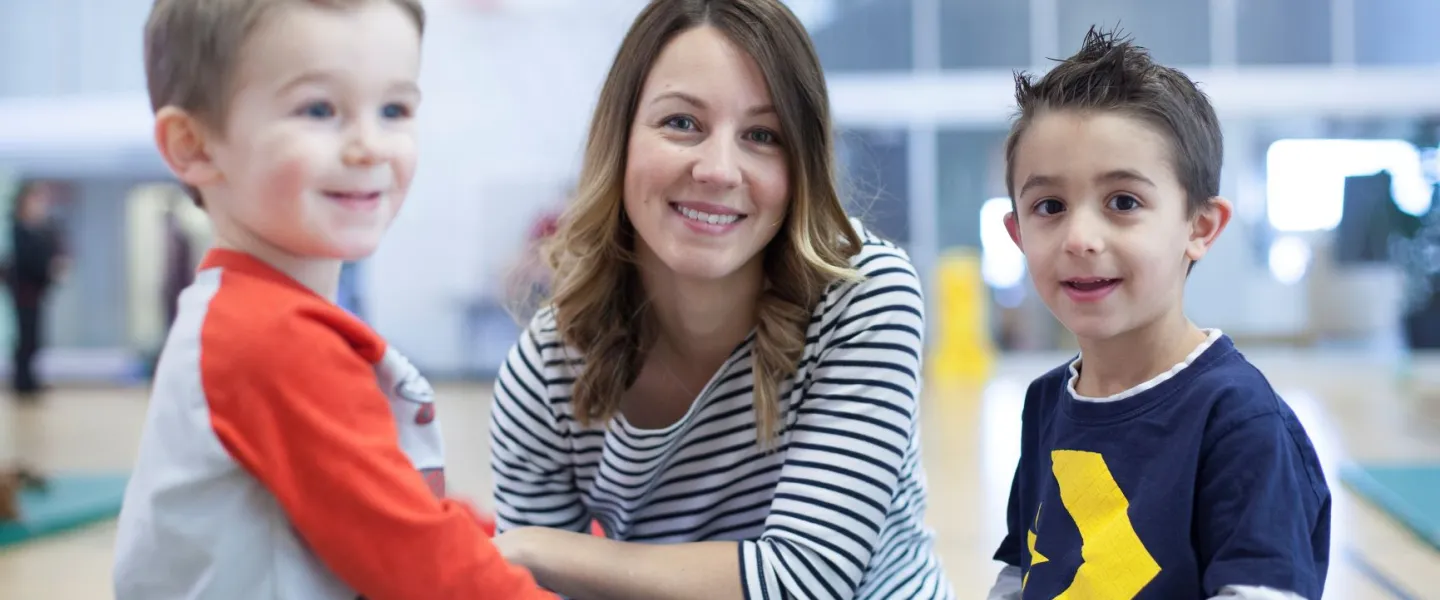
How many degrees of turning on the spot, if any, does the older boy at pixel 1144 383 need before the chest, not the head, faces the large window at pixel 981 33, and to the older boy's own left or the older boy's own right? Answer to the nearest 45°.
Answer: approximately 135° to the older boy's own right

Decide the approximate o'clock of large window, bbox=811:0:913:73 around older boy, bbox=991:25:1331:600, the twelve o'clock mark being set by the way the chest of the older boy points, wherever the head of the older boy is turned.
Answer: The large window is roughly at 4 o'clock from the older boy.

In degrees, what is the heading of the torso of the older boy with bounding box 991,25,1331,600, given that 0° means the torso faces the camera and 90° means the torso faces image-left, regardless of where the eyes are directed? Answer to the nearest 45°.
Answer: approximately 45°

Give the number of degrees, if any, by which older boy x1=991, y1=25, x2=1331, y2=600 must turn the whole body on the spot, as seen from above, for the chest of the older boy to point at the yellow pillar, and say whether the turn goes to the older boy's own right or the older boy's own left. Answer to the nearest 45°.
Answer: approximately 135° to the older boy's own right

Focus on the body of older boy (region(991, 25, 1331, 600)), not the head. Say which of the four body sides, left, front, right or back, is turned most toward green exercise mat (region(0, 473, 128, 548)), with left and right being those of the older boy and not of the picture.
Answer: right
